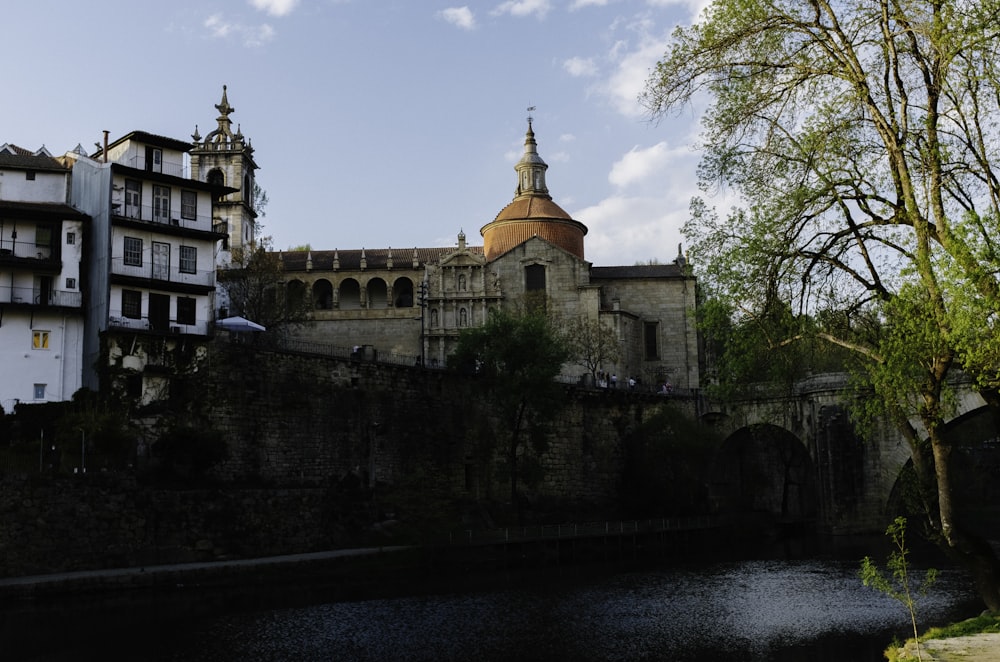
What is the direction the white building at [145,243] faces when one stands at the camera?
facing the viewer and to the right of the viewer
